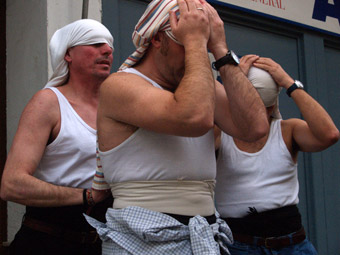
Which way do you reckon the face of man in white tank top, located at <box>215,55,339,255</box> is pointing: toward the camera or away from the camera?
toward the camera

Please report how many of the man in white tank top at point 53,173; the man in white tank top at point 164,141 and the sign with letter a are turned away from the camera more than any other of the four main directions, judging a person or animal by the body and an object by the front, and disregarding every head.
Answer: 0

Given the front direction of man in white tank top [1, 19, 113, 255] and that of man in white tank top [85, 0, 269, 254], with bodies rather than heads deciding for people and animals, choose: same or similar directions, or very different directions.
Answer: same or similar directions

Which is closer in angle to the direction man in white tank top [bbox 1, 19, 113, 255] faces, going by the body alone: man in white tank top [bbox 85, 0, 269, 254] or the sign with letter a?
the man in white tank top

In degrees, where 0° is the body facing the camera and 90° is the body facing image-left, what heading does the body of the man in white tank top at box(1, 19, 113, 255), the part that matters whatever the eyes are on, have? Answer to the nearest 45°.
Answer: approximately 315°

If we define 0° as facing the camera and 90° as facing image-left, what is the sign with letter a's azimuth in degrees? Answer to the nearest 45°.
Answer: approximately 315°

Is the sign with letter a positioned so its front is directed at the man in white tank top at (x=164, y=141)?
no

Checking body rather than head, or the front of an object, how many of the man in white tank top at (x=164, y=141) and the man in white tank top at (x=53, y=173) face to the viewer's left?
0

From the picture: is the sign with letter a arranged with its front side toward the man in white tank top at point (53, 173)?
no

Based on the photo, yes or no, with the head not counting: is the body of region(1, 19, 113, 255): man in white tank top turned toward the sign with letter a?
no

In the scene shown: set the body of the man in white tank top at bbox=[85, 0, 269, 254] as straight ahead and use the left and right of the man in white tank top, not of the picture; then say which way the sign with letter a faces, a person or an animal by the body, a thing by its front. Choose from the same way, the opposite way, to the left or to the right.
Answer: the same way

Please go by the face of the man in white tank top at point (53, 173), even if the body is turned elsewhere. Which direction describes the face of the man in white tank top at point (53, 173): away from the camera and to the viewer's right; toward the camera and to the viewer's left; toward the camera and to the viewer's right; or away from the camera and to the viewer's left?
toward the camera and to the viewer's right

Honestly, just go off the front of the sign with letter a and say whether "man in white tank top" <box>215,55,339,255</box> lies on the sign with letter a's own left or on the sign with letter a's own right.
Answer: on the sign with letter a's own right

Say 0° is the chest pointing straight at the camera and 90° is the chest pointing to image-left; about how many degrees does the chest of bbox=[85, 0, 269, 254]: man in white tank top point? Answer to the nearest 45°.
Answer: approximately 315°
